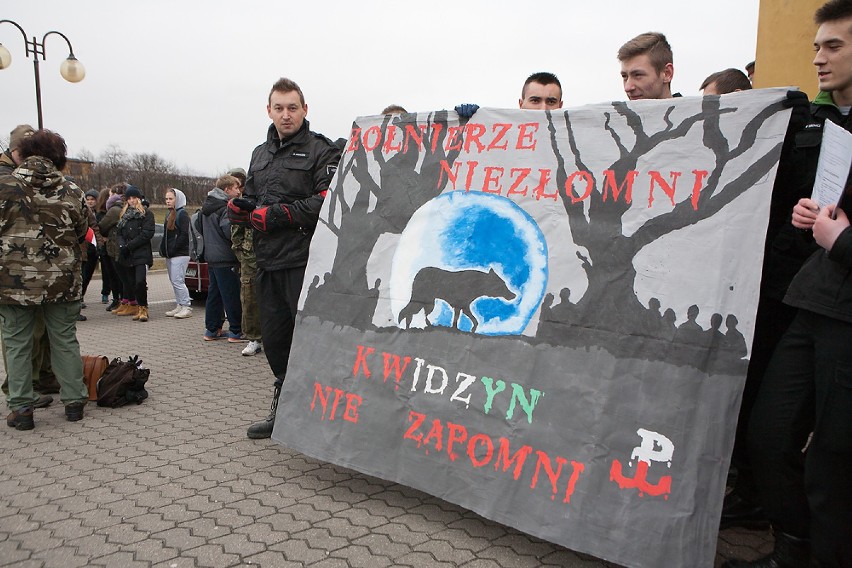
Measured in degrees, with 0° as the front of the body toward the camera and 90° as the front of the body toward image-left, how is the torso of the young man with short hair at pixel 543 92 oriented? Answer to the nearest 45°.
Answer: approximately 0°

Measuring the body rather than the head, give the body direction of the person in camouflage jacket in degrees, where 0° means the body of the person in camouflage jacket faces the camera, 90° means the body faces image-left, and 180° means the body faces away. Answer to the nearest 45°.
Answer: approximately 180°

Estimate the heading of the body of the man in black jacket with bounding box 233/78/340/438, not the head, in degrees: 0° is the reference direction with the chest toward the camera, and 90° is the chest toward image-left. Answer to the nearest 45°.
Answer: approximately 45°

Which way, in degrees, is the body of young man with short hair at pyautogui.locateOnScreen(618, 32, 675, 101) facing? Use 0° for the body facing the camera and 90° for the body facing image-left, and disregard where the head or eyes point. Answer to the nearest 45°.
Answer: approximately 45°

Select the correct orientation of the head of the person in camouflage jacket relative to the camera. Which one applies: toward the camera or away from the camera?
away from the camera

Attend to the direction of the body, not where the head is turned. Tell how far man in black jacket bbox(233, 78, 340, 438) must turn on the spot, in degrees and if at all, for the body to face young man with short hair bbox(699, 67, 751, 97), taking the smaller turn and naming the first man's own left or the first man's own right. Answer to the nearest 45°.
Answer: approximately 135° to the first man's own left

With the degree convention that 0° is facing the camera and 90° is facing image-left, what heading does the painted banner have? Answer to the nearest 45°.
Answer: approximately 45°

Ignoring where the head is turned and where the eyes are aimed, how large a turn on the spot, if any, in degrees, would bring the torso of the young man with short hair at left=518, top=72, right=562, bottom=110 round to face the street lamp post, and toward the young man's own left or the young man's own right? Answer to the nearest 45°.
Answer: approximately 135° to the young man's own right

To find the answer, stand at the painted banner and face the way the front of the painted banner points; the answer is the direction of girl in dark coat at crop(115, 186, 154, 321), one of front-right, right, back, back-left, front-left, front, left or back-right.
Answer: right

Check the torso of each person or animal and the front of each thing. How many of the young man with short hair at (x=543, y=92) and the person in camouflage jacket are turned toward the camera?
1
